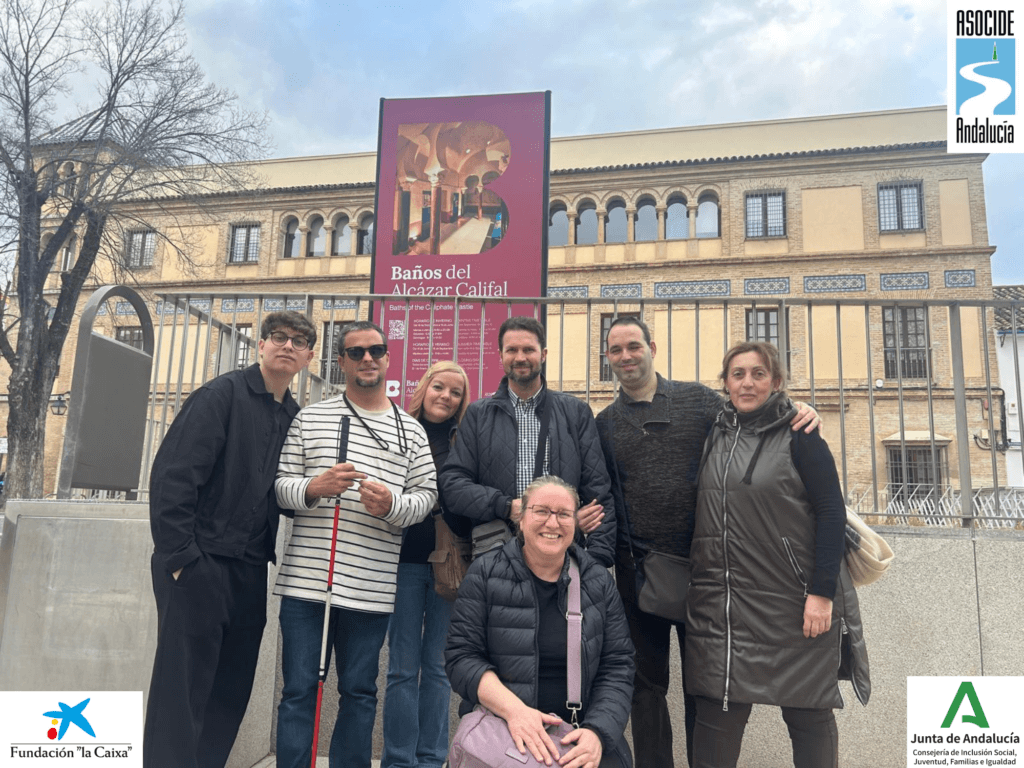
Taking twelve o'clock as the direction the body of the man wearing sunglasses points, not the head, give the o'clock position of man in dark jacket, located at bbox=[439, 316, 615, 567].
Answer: The man in dark jacket is roughly at 9 o'clock from the man wearing sunglasses.

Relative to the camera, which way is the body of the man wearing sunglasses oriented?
toward the camera

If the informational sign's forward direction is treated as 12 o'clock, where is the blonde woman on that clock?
The blonde woman is roughly at 12 o'clock from the informational sign.

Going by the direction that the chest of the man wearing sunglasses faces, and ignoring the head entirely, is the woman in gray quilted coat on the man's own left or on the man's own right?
on the man's own left

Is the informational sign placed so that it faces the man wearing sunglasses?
yes

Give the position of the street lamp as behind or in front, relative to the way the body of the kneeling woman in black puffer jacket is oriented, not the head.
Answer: behind

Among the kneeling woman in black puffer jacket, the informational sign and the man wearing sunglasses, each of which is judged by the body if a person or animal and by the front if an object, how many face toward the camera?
3

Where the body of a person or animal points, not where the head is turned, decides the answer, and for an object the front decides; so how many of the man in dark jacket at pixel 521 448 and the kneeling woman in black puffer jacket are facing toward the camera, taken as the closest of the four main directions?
2

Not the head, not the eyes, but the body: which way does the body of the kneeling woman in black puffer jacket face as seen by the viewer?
toward the camera

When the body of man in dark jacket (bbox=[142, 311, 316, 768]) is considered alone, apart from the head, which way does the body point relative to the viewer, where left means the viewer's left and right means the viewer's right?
facing the viewer and to the right of the viewer
